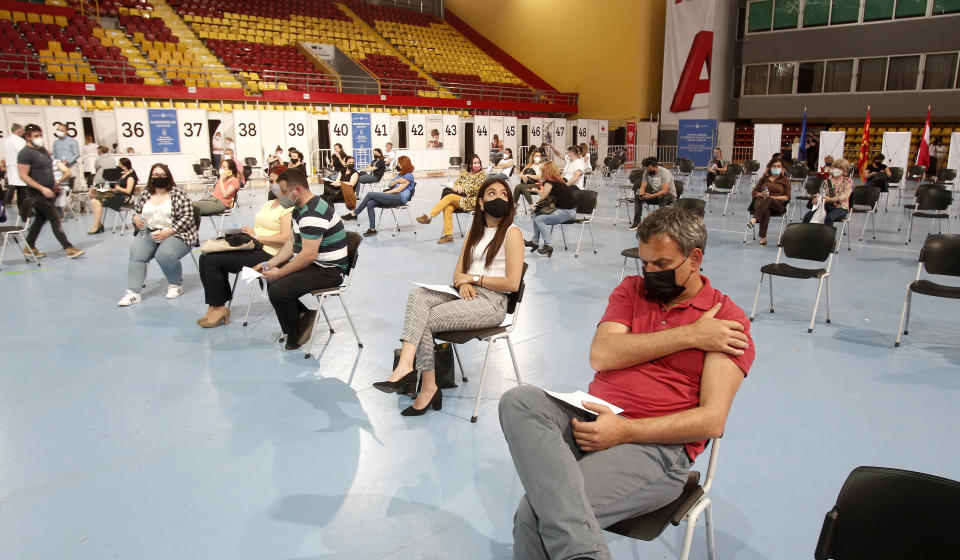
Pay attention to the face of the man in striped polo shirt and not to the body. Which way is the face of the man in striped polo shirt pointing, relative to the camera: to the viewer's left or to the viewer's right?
to the viewer's left

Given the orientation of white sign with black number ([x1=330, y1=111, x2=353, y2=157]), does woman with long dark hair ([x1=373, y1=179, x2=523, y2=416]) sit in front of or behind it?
in front

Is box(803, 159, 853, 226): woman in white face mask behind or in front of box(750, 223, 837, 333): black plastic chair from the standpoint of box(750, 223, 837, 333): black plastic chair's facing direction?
behind

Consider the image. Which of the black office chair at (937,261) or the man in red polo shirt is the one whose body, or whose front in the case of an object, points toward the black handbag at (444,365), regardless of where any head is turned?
the black office chair

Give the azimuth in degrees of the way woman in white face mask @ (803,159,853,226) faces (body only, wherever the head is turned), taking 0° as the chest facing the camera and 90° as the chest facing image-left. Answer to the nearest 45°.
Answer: approximately 45°

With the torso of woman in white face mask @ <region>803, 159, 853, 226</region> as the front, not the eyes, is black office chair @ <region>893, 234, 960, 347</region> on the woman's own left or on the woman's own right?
on the woman's own left

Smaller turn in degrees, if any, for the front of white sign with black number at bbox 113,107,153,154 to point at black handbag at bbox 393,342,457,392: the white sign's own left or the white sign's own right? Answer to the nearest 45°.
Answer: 0° — it already faces it

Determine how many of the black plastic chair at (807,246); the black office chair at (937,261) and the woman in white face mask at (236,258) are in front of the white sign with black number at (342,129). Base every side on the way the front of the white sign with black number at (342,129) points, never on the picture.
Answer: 3

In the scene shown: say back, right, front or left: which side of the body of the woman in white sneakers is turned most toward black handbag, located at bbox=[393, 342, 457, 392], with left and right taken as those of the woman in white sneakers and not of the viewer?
left
